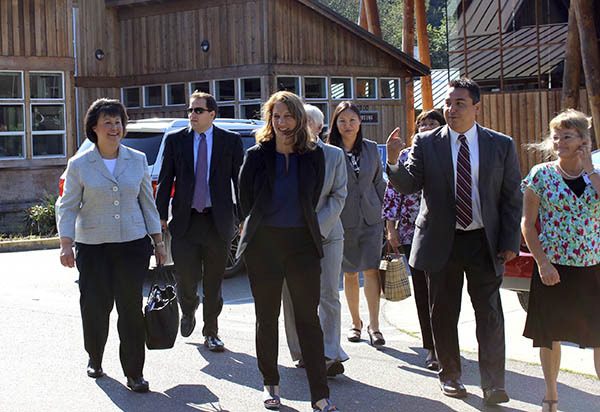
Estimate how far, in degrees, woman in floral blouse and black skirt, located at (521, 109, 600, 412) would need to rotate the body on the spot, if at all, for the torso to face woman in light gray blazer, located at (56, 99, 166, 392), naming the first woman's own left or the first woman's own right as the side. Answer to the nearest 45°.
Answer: approximately 90° to the first woman's own right

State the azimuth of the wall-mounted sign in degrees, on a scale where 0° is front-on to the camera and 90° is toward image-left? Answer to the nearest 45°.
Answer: approximately 0°

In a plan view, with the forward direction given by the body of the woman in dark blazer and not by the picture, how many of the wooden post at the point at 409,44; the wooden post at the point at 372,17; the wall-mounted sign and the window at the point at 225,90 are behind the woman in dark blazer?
4

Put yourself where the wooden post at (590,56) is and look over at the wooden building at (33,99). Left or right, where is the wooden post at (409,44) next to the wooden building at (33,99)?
right

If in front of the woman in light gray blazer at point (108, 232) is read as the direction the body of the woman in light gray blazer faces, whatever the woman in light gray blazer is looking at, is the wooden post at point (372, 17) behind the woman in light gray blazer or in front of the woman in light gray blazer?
behind

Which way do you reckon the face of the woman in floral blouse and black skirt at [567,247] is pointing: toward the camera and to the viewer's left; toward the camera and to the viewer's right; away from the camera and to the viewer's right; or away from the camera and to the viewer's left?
toward the camera and to the viewer's left

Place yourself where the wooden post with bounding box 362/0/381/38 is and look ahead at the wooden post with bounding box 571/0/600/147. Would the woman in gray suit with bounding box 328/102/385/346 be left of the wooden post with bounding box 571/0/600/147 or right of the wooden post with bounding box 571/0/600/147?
right

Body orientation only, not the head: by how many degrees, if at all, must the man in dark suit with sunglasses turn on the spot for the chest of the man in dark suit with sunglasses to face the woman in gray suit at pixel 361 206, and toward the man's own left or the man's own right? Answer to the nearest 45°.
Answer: approximately 90° to the man's own left
